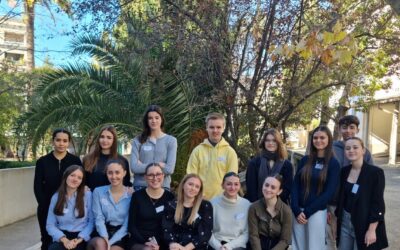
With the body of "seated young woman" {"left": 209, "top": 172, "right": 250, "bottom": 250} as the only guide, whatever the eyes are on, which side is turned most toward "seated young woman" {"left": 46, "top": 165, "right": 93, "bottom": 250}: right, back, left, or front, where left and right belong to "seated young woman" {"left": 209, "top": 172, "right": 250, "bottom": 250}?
right

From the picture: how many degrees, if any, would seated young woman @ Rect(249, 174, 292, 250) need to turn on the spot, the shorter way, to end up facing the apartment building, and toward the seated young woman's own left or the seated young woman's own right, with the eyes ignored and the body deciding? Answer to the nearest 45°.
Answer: approximately 135° to the seated young woman's own right

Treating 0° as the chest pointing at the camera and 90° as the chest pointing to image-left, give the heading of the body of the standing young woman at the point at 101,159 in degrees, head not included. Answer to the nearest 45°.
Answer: approximately 0°

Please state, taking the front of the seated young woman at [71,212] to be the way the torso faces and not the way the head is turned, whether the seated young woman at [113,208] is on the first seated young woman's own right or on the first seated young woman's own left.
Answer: on the first seated young woman's own left

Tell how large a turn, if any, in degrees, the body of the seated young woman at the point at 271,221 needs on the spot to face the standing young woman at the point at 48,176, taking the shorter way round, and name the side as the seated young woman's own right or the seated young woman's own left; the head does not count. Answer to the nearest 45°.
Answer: approximately 90° to the seated young woman's own right

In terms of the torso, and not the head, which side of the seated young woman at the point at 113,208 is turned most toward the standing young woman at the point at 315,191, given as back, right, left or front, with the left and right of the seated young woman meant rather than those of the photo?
left

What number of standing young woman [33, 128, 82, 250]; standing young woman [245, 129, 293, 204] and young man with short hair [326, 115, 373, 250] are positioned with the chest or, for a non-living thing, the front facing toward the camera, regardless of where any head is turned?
3

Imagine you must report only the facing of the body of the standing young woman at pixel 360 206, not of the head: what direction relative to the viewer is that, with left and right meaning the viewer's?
facing the viewer and to the left of the viewer
